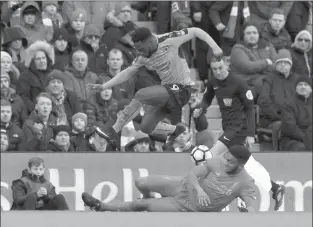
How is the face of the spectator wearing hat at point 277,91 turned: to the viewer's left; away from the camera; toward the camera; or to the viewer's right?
toward the camera

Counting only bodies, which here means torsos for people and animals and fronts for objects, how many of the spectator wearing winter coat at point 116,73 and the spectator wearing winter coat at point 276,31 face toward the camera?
2

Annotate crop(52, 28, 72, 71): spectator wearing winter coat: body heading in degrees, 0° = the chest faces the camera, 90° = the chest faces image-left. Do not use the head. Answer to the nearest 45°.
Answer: approximately 0°

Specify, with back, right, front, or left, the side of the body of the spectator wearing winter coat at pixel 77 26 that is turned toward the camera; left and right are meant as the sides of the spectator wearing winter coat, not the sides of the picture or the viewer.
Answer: front

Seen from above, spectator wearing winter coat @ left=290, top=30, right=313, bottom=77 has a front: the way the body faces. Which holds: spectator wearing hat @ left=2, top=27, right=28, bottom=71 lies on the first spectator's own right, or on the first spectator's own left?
on the first spectator's own right

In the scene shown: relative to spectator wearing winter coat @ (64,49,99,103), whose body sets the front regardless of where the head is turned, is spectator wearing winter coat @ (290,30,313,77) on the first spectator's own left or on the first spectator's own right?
on the first spectator's own left

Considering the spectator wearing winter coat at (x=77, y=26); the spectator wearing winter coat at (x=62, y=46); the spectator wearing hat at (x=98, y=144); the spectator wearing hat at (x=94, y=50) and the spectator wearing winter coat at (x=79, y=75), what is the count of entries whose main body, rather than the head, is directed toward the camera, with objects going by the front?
5

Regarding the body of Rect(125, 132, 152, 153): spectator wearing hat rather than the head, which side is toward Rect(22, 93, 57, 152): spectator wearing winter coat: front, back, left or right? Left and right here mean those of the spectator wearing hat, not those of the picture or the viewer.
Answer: right

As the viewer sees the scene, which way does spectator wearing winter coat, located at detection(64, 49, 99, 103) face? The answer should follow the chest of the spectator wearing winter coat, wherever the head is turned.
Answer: toward the camera

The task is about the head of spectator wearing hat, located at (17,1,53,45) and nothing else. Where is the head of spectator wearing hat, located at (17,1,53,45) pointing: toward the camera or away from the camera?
toward the camera

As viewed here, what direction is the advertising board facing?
toward the camera

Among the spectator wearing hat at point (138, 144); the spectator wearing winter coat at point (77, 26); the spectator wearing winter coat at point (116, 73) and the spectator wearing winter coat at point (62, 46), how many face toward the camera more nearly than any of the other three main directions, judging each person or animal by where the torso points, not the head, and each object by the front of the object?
4
